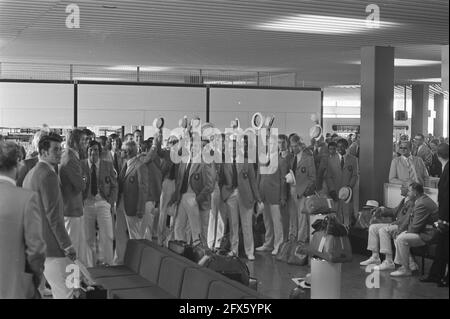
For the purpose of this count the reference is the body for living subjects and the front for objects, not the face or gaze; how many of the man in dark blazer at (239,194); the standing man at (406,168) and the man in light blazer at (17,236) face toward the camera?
2

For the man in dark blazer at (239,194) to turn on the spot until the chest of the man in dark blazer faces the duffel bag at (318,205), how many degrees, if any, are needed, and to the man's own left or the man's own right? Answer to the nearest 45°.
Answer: approximately 45° to the man's own left

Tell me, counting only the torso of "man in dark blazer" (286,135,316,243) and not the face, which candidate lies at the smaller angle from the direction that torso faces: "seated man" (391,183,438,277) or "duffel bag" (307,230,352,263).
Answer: the duffel bag

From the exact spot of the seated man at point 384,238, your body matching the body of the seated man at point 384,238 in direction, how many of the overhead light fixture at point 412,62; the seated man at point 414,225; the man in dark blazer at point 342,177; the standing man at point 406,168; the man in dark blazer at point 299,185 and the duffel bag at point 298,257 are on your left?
1

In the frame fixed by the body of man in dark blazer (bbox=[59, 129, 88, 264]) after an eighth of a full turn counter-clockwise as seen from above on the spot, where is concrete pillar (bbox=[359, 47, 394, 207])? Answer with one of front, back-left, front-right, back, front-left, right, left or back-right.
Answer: front

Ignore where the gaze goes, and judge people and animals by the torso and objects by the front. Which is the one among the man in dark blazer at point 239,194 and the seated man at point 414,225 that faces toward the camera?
the man in dark blazer

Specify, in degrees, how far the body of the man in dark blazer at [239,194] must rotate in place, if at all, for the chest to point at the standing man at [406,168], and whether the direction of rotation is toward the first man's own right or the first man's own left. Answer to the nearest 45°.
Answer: approximately 135° to the first man's own left

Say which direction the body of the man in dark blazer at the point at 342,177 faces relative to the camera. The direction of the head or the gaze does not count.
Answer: toward the camera

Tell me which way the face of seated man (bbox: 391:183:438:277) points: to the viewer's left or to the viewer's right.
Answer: to the viewer's left

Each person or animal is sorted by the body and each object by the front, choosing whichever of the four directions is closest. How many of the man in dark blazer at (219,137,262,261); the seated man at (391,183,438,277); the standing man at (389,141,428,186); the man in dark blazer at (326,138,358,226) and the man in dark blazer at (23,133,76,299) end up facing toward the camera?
3

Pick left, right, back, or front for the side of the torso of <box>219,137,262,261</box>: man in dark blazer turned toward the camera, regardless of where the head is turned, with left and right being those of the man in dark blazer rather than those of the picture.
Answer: front

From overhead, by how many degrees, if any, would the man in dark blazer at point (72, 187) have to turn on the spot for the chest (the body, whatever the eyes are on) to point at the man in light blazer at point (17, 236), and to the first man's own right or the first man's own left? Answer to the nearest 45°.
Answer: approximately 90° to the first man's own right
